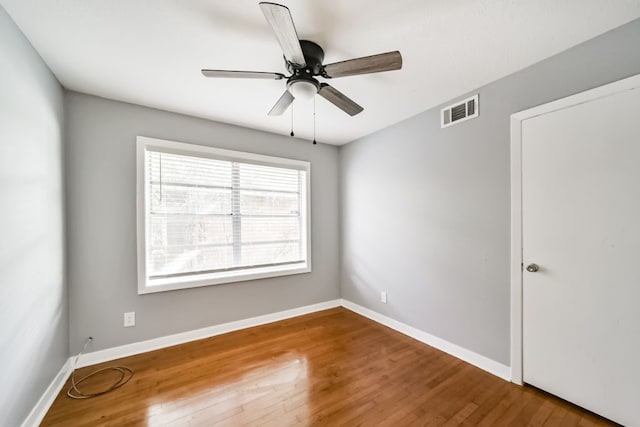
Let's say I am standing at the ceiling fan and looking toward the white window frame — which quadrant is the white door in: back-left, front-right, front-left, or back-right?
back-right

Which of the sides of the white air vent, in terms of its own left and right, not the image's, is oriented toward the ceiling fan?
front

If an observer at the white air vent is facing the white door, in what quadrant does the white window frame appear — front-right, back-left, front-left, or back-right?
back-right

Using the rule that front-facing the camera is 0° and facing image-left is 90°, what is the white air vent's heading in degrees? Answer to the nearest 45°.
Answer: approximately 45°

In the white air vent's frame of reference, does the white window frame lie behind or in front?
in front
